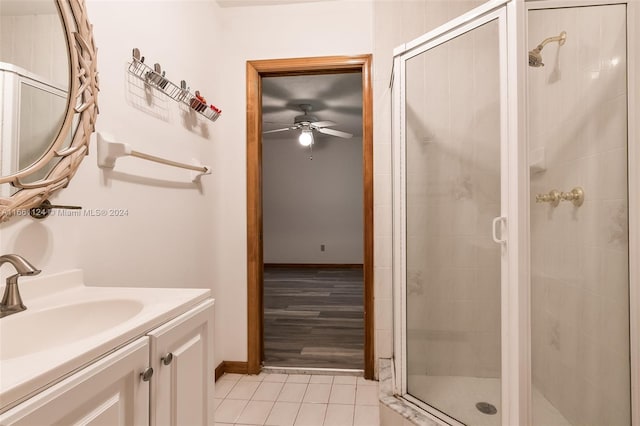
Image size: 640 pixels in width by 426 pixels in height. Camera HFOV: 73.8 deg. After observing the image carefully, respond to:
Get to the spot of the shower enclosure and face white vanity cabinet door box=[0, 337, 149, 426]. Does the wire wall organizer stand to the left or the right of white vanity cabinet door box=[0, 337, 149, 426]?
right

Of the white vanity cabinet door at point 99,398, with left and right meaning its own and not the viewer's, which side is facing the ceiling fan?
left

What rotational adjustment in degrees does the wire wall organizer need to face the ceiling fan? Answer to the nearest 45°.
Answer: approximately 90° to its left

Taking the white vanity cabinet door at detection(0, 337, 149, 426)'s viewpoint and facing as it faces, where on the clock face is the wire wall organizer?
The wire wall organizer is roughly at 8 o'clock from the white vanity cabinet door.

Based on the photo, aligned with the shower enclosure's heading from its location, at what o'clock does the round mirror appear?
The round mirror is roughly at 12 o'clock from the shower enclosure.

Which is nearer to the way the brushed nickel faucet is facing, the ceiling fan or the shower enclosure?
the shower enclosure

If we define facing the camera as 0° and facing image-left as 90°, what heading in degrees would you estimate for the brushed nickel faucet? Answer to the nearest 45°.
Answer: approximately 315°

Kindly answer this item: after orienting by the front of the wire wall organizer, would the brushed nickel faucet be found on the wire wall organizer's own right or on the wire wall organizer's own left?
on the wire wall organizer's own right

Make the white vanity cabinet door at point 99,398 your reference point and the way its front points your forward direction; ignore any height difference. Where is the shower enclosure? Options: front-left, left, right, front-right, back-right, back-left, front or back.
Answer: front-left

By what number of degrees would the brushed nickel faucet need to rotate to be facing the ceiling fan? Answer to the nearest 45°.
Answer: approximately 90° to its left

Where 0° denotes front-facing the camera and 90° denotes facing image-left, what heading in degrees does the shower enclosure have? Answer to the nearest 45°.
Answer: approximately 45°

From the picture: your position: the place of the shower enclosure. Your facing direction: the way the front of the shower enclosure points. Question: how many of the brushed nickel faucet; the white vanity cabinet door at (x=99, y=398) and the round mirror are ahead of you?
3
